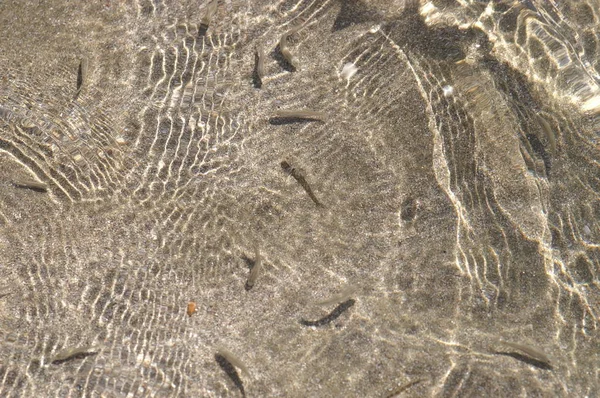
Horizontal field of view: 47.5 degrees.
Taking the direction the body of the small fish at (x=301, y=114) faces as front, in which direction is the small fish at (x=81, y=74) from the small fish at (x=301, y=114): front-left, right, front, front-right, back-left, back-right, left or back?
front

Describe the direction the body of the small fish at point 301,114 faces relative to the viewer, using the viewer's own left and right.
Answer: facing to the left of the viewer

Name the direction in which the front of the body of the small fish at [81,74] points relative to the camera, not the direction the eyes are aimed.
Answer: away from the camera

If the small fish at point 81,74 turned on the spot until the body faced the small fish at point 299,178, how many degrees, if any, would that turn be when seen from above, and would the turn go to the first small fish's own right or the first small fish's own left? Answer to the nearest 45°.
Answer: approximately 135° to the first small fish's own right

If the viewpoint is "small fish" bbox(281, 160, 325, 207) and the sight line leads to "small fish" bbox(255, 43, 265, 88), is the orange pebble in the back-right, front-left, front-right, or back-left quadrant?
back-left

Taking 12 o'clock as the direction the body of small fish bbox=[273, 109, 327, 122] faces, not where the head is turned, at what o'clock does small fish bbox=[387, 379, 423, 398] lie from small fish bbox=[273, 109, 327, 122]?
small fish bbox=[387, 379, 423, 398] is roughly at 9 o'clock from small fish bbox=[273, 109, 327, 122].

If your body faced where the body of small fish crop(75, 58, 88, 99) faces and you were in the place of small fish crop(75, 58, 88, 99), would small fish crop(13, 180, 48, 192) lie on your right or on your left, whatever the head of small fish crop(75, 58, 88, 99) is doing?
on your left

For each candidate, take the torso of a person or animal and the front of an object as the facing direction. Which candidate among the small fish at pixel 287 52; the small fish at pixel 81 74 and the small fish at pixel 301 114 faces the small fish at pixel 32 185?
the small fish at pixel 301 114

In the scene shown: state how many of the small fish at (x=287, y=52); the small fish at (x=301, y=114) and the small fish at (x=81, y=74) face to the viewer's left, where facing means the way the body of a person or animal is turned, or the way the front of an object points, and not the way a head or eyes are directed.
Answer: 1

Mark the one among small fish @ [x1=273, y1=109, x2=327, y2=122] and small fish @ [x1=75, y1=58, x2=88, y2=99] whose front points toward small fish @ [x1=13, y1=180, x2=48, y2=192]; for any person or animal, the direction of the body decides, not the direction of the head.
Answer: small fish @ [x1=273, y1=109, x2=327, y2=122]

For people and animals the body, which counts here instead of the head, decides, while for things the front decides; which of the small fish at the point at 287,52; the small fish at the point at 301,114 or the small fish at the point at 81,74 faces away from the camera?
the small fish at the point at 81,74

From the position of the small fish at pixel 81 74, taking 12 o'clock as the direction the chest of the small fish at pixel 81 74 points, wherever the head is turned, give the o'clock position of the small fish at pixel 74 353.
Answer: the small fish at pixel 74 353 is roughly at 7 o'clock from the small fish at pixel 81 74.
